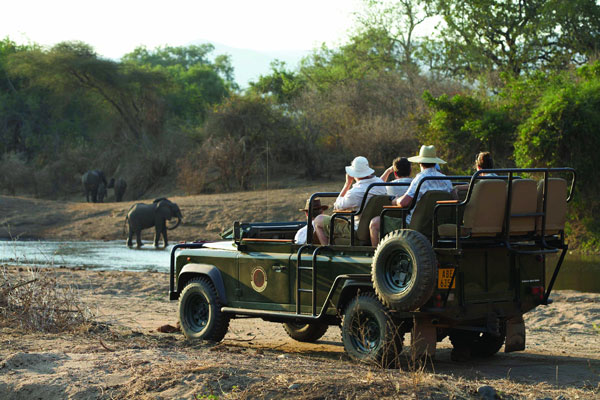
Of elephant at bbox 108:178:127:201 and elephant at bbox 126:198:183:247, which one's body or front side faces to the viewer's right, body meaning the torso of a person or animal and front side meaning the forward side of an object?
elephant at bbox 126:198:183:247

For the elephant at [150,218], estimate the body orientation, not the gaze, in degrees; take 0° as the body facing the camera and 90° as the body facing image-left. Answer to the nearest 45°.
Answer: approximately 270°

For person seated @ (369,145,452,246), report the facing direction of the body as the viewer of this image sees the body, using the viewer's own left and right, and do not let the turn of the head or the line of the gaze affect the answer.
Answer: facing away from the viewer and to the left of the viewer

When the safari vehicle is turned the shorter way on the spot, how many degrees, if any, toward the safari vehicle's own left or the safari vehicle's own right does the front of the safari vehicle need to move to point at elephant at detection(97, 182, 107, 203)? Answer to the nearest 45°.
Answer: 0° — it already faces it

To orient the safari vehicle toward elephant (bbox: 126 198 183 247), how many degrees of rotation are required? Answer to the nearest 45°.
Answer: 0° — it already faces it

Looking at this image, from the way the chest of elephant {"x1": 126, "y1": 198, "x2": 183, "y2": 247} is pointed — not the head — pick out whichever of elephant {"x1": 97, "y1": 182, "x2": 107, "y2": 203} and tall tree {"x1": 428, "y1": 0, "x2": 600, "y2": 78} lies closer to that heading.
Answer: the tall tree

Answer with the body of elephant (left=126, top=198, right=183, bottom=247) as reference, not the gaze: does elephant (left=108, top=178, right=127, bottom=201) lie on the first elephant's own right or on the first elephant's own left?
on the first elephant's own left
